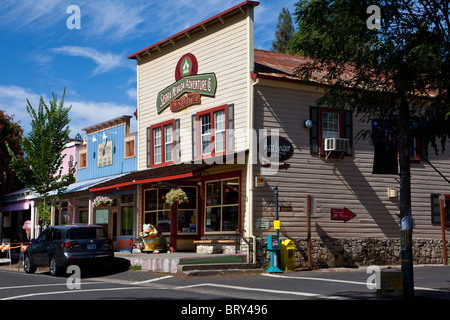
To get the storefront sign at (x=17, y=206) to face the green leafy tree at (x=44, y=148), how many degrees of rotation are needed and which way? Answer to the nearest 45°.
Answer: approximately 45° to its left

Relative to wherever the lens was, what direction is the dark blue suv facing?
facing away from the viewer and to the left of the viewer

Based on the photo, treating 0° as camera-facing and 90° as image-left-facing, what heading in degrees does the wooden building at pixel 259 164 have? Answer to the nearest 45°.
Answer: approximately 45°

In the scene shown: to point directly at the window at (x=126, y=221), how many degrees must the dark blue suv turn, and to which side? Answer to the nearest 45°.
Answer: approximately 45° to its right

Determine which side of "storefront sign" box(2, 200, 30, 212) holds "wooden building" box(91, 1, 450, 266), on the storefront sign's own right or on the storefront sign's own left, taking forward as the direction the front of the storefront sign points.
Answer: on the storefront sign's own left

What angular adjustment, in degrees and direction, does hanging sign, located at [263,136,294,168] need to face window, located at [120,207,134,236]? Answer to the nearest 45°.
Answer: approximately 135° to its right

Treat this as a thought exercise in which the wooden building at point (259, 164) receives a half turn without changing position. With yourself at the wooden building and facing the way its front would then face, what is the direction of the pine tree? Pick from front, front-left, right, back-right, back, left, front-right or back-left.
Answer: front-left

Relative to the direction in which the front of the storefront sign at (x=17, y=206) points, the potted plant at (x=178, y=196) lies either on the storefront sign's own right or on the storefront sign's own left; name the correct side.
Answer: on the storefront sign's own left

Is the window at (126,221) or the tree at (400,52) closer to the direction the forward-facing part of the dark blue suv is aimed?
the window

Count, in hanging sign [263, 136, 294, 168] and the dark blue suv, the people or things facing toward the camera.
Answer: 1
